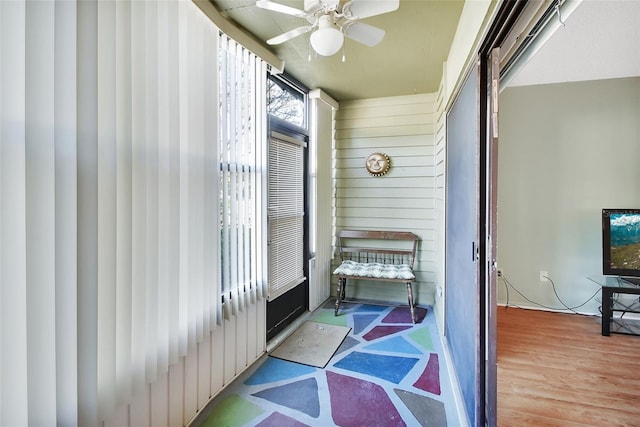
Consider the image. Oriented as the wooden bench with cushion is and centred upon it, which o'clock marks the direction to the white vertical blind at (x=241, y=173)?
The white vertical blind is roughly at 1 o'clock from the wooden bench with cushion.

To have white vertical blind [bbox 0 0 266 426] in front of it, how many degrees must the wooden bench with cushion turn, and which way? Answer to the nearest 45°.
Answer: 0° — it already faces it

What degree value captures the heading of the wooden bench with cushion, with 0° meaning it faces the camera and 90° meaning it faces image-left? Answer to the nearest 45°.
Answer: approximately 0°
